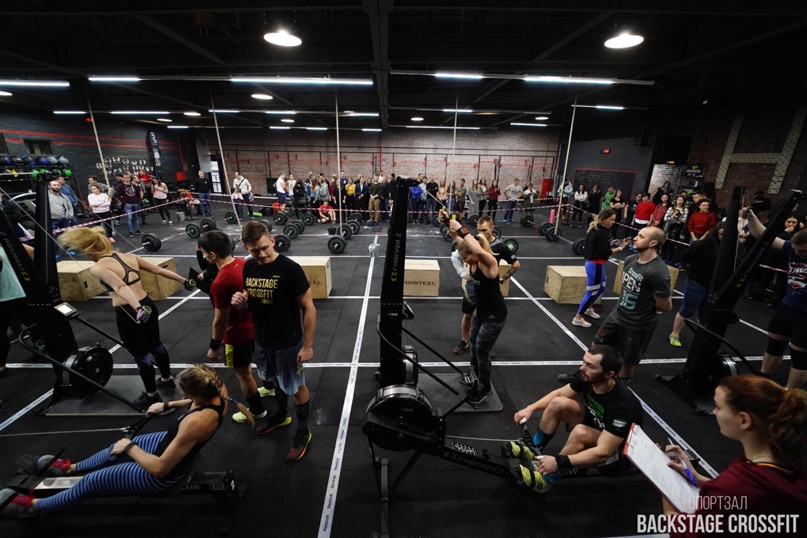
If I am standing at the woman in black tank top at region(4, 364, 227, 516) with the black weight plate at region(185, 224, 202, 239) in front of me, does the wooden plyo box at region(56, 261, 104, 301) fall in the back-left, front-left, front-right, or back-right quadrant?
front-left

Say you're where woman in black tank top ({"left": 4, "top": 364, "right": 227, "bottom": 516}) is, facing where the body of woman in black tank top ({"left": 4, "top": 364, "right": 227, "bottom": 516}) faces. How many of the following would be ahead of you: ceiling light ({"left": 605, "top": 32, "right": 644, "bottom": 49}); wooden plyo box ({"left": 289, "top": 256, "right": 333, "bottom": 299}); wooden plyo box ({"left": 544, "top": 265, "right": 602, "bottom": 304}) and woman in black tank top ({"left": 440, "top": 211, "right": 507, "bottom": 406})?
0

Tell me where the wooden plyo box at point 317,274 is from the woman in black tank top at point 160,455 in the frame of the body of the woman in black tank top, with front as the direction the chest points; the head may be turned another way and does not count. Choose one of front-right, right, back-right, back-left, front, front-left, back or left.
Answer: back-right

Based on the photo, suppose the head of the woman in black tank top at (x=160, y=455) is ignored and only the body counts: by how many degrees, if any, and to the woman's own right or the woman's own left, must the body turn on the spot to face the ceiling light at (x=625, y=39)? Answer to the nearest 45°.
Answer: approximately 180°

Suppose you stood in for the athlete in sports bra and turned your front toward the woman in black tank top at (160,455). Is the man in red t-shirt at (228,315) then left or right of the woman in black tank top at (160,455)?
left

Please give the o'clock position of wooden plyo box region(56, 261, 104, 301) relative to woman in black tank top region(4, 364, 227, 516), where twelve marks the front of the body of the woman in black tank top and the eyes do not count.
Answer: The wooden plyo box is roughly at 3 o'clock from the woman in black tank top.

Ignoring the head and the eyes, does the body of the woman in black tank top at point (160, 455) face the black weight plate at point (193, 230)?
no

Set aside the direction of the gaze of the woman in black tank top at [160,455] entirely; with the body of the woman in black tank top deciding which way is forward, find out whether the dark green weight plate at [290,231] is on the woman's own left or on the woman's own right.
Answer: on the woman's own right

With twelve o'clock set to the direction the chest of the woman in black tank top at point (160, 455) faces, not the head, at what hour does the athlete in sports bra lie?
The athlete in sports bra is roughly at 3 o'clock from the woman in black tank top.

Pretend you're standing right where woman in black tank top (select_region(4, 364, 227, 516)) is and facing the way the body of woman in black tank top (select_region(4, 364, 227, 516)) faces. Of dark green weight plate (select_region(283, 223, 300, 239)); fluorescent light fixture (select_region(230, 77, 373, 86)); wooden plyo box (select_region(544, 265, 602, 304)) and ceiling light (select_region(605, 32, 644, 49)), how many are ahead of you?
0

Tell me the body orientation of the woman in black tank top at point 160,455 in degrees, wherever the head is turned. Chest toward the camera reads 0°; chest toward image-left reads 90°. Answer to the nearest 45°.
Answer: approximately 90°
